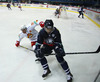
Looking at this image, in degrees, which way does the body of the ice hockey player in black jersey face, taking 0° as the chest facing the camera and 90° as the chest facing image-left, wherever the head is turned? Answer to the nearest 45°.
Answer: approximately 0°
